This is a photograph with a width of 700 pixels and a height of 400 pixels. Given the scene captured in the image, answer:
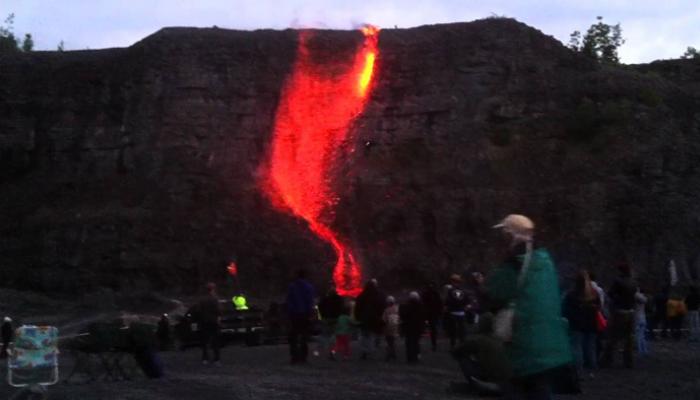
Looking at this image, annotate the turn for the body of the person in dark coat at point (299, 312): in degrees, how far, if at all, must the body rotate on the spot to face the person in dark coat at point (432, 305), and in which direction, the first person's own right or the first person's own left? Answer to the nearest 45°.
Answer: approximately 45° to the first person's own right

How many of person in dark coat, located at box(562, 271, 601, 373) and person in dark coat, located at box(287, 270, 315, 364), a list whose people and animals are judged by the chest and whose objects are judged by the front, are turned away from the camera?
2

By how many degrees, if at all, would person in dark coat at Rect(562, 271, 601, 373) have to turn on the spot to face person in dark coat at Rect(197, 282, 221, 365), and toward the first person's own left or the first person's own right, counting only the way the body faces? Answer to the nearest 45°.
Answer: approximately 90° to the first person's own left

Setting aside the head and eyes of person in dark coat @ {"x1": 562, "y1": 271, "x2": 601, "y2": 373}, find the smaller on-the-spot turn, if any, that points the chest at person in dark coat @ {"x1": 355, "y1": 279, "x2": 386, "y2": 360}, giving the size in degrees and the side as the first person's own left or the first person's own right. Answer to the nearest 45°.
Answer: approximately 45° to the first person's own left

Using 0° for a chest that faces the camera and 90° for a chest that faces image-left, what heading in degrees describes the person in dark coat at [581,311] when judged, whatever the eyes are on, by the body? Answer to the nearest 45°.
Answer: approximately 180°

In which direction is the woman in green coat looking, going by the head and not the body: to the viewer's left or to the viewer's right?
to the viewer's left

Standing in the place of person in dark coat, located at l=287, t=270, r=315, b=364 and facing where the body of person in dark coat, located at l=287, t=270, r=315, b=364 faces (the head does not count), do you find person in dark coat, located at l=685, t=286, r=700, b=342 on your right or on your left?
on your right

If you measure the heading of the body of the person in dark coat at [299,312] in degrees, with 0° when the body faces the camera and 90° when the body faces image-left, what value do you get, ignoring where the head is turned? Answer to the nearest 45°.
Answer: approximately 180°

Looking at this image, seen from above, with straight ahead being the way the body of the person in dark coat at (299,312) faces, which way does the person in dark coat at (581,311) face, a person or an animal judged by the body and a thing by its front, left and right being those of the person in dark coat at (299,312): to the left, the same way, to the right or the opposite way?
the same way

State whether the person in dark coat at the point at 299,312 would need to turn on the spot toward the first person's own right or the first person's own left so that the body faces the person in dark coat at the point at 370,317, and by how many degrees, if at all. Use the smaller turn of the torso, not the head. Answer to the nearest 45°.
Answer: approximately 45° to the first person's own right

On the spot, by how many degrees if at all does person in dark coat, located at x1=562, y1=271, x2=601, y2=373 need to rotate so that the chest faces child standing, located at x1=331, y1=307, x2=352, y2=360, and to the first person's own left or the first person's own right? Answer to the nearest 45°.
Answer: approximately 45° to the first person's own left

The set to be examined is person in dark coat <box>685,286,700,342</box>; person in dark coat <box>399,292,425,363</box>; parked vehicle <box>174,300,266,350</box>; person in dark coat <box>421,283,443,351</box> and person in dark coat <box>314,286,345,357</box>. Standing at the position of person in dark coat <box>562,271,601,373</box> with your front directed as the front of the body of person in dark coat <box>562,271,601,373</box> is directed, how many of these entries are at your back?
0

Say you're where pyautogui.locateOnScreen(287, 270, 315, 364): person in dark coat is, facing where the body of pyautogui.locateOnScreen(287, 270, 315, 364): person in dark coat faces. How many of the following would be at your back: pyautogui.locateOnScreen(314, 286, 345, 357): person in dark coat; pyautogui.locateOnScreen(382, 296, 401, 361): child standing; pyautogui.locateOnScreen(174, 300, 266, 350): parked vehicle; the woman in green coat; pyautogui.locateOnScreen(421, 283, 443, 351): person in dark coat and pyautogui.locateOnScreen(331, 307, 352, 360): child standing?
1
